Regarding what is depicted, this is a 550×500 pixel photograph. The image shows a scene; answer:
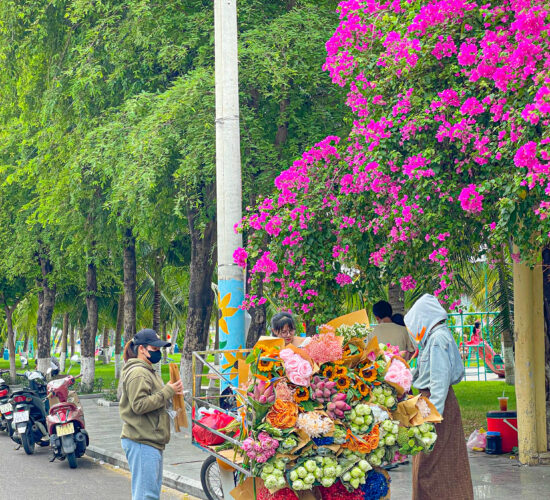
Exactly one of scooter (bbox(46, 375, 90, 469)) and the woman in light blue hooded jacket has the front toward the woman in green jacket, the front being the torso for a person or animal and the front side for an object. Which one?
the woman in light blue hooded jacket

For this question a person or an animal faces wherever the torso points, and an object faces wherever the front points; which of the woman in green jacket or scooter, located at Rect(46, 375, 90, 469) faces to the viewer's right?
the woman in green jacket

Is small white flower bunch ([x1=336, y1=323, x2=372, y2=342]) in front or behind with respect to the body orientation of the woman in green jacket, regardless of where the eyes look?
in front

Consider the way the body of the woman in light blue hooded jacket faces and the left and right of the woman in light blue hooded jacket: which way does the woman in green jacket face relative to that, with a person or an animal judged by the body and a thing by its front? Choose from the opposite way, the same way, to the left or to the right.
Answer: the opposite way

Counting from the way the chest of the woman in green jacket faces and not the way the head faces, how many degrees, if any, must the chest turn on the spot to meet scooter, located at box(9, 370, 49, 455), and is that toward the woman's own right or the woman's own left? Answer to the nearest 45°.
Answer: approximately 90° to the woman's own left

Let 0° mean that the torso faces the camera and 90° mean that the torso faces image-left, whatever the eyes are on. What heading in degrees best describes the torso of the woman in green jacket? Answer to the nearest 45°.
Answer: approximately 270°

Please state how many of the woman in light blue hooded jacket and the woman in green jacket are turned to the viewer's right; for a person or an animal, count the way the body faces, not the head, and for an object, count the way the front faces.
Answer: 1

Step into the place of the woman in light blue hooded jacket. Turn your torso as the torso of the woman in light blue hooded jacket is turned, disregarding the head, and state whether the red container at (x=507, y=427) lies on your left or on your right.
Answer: on your right

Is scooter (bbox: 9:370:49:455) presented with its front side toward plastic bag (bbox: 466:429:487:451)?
no

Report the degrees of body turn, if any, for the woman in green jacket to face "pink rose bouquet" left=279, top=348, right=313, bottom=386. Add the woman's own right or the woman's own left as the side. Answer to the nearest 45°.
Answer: approximately 45° to the woman's own right

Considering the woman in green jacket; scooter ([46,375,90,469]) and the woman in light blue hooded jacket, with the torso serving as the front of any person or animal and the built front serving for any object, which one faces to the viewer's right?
the woman in green jacket

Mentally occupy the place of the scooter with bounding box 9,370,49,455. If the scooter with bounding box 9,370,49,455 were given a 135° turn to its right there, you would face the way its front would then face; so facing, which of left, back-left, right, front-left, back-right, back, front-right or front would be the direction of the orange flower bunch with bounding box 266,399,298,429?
front

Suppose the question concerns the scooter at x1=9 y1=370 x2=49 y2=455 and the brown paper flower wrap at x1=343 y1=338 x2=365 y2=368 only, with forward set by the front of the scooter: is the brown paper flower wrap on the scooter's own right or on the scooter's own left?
on the scooter's own right

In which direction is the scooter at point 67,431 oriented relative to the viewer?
away from the camera

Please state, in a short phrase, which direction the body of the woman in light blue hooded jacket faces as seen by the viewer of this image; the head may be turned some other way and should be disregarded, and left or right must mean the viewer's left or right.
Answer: facing to the left of the viewer

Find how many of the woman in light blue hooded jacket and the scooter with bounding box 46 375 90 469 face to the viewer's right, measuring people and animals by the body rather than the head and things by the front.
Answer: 0

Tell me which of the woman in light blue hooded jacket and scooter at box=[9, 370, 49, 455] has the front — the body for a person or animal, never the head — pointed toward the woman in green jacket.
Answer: the woman in light blue hooded jacket

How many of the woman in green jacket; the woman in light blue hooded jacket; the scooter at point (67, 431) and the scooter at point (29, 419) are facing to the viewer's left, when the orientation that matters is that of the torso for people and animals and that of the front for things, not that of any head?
1
